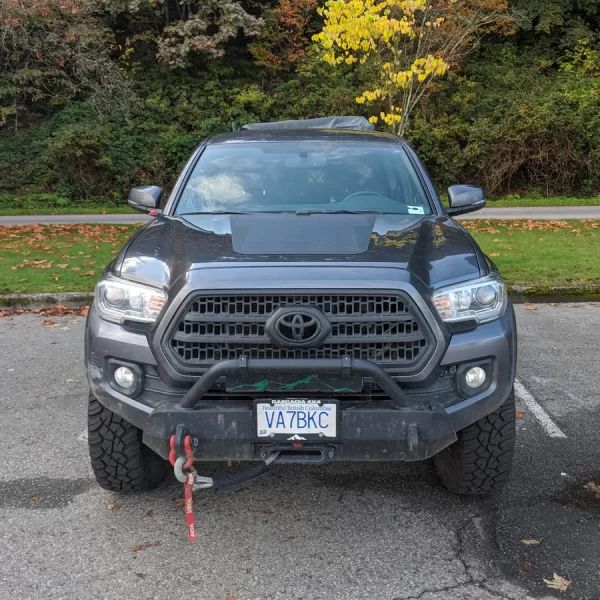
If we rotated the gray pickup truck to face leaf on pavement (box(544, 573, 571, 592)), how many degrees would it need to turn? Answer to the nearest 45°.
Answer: approximately 45° to its left

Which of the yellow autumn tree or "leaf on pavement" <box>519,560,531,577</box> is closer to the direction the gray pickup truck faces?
the leaf on pavement

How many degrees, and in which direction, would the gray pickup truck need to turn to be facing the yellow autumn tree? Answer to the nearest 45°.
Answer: approximately 180°

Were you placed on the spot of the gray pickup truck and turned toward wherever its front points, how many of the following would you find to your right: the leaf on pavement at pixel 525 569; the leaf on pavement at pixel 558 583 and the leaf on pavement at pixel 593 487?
0

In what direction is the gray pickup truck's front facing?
toward the camera

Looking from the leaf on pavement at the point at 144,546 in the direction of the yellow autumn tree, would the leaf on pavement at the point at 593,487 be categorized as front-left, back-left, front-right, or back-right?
front-right

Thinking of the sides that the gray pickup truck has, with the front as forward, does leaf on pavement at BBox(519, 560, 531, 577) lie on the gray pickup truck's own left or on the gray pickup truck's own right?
on the gray pickup truck's own left
